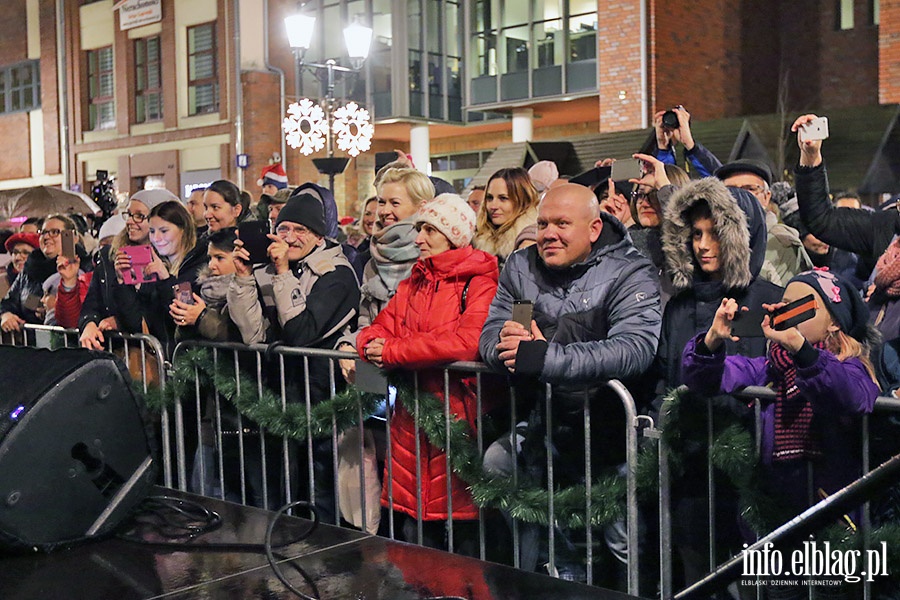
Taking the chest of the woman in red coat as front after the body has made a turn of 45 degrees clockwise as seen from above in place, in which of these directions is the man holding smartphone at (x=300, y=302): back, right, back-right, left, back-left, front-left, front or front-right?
front-right

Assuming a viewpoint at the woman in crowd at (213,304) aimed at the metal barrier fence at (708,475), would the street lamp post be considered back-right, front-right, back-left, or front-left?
back-left

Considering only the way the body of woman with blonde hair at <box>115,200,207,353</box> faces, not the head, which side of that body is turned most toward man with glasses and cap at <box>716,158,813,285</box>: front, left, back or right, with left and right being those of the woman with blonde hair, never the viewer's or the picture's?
left

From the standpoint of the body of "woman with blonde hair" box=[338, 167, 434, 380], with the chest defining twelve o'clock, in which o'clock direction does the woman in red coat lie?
The woman in red coat is roughly at 10 o'clock from the woman with blonde hair.

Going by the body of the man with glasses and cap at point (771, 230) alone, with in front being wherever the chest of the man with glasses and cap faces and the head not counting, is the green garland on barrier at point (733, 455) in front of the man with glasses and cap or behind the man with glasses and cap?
in front

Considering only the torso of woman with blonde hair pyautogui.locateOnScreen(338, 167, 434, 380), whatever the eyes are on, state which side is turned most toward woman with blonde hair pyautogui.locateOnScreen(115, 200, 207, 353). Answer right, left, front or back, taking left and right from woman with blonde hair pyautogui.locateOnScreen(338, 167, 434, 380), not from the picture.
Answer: right

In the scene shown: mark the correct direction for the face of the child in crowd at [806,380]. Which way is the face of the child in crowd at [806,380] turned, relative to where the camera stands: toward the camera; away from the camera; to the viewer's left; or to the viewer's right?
to the viewer's left

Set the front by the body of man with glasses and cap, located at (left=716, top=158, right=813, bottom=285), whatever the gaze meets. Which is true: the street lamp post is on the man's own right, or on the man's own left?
on the man's own right

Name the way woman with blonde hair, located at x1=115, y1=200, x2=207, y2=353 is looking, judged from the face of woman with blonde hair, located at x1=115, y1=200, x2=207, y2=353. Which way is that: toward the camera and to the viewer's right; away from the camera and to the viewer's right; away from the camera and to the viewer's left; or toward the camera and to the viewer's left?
toward the camera and to the viewer's left
